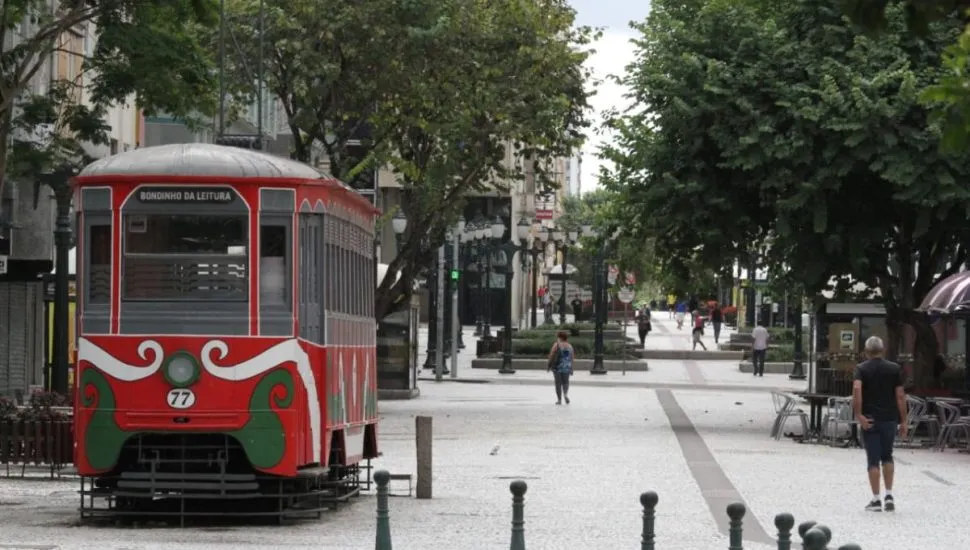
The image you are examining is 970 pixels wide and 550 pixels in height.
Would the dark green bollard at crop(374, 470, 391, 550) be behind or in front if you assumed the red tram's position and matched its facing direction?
in front

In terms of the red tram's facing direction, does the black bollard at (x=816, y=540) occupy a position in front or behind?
in front

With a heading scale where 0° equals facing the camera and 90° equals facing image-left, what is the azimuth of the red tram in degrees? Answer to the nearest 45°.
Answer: approximately 0°

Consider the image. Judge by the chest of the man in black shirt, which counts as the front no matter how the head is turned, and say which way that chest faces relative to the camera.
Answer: away from the camera

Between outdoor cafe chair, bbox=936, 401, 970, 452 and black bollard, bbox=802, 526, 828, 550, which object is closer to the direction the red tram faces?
the black bollard

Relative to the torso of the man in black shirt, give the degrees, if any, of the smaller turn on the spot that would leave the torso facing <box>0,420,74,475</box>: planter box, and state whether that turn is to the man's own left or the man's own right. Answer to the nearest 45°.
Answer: approximately 90° to the man's own left

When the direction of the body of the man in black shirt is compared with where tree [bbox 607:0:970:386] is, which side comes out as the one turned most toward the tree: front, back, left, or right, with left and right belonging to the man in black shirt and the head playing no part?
front
